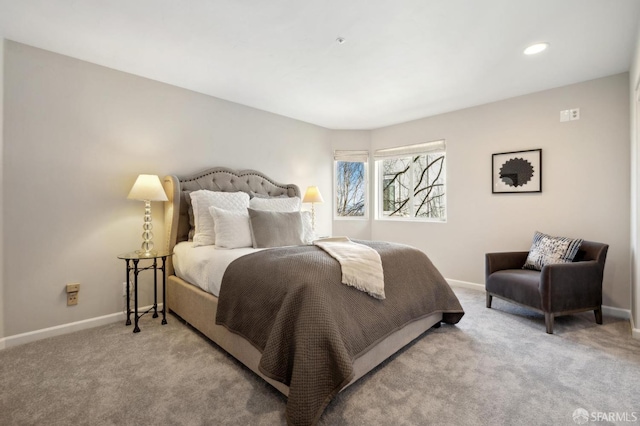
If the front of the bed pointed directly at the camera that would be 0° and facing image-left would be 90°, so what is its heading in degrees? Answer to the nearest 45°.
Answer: approximately 315°

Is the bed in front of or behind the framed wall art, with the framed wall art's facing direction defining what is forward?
in front

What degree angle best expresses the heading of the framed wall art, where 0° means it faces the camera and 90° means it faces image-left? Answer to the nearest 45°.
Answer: approximately 45°

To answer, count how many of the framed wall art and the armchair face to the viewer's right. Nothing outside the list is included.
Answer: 0

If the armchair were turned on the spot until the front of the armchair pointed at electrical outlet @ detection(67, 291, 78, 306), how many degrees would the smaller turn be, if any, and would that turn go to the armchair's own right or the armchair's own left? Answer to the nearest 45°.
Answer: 0° — it already faces it

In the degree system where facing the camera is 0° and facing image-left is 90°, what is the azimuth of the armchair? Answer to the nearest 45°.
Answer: approximately 45°

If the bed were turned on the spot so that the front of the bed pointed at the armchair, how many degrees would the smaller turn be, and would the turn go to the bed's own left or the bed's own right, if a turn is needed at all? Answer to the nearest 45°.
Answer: approximately 45° to the bed's own left
